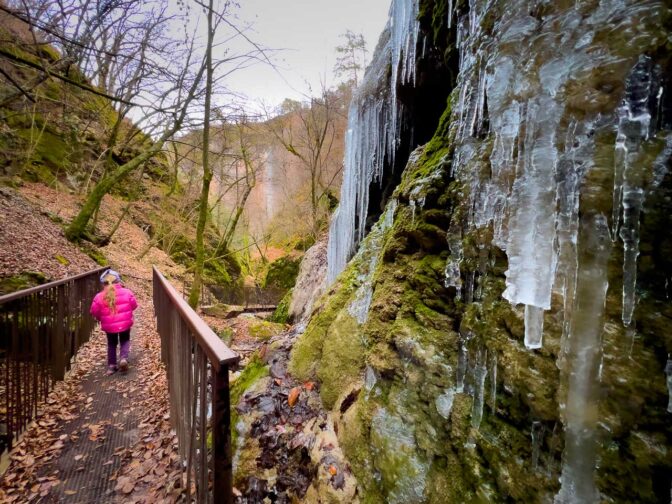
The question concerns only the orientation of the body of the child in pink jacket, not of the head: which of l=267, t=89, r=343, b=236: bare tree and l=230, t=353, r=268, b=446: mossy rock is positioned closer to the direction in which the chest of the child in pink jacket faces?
the bare tree

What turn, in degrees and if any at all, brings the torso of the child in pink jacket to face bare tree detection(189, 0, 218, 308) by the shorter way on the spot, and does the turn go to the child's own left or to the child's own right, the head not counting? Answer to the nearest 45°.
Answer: approximately 45° to the child's own right

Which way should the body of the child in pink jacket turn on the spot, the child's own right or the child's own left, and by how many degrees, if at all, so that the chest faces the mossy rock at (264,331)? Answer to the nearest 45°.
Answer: approximately 45° to the child's own right

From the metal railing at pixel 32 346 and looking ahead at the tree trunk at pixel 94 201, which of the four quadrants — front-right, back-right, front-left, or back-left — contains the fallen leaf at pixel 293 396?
back-right

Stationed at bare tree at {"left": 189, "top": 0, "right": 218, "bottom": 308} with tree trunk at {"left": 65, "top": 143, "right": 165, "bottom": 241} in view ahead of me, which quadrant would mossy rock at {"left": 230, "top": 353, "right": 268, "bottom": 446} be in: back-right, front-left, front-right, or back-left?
back-left

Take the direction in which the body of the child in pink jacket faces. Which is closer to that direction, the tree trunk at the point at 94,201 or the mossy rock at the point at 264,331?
the tree trunk

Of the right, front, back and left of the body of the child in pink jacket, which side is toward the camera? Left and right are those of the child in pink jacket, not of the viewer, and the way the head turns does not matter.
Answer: back

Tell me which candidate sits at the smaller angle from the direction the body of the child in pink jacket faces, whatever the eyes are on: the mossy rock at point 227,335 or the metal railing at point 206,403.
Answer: the mossy rock

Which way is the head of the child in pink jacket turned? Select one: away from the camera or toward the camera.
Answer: away from the camera

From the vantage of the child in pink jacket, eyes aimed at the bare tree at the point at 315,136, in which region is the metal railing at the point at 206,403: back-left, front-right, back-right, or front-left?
back-right

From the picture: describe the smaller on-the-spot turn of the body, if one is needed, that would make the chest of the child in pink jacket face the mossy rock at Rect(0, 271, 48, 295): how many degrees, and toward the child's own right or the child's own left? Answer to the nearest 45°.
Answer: approximately 45° to the child's own left

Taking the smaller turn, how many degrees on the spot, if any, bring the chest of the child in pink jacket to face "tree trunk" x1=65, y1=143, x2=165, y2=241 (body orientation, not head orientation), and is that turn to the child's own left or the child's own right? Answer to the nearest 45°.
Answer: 0° — they already face it
